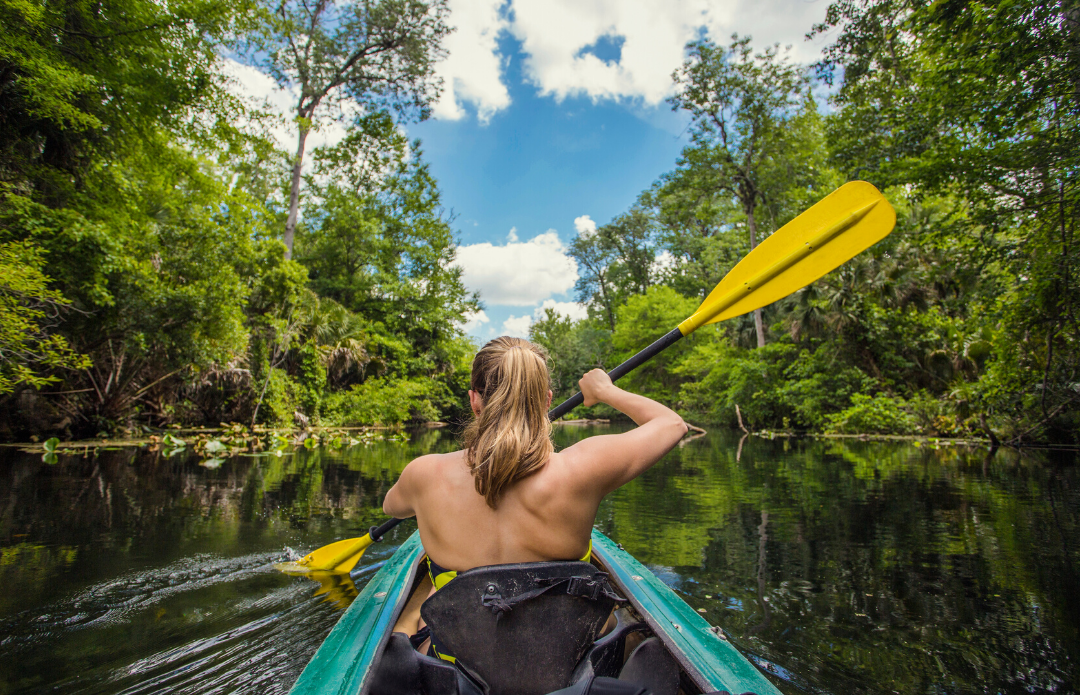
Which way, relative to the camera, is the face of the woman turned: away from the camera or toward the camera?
away from the camera

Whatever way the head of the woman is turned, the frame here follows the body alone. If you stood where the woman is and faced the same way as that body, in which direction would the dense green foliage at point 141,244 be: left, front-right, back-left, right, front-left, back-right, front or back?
front-left

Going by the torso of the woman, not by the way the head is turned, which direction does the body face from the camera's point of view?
away from the camera

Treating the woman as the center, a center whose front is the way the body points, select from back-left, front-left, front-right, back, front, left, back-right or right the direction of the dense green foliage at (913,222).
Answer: front-right

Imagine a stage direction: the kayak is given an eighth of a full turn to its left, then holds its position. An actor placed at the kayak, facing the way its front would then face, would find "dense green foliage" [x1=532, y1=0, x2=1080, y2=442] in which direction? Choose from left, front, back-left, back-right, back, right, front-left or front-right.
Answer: right

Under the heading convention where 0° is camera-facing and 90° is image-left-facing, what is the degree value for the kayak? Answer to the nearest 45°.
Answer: approximately 180°

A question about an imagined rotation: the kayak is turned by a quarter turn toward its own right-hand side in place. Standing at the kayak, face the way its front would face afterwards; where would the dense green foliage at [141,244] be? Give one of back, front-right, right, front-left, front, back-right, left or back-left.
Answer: back-left
